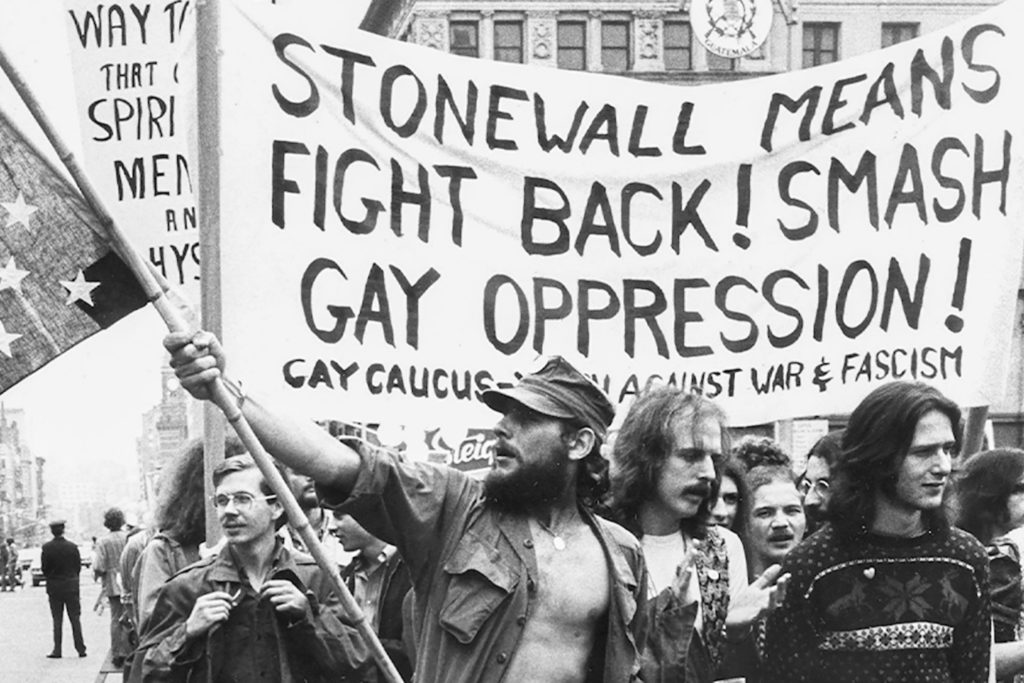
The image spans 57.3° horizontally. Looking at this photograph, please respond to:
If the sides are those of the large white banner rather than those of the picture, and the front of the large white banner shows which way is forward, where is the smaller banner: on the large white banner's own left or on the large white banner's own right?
on the large white banner's own right

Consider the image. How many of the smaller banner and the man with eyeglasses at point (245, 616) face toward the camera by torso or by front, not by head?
2

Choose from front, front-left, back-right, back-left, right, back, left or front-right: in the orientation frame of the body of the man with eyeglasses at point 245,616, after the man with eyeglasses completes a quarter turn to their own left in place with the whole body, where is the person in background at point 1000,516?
front

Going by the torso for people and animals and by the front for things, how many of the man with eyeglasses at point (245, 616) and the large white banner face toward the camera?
2

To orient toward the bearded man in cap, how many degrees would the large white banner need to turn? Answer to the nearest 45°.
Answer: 0° — it already faces them

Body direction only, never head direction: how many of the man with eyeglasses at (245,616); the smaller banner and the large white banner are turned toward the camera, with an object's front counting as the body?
3

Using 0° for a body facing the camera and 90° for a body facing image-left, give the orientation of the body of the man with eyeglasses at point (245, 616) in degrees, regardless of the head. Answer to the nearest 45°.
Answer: approximately 0°
